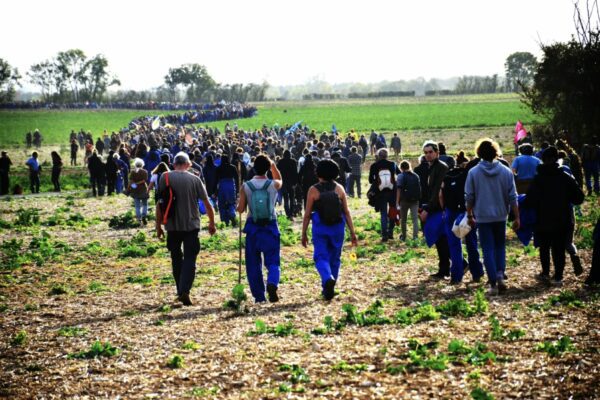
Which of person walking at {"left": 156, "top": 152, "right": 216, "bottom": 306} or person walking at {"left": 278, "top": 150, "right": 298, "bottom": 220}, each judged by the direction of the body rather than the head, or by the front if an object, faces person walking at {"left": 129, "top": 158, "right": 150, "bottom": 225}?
person walking at {"left": 156, "top": 152, "right": 216, "bottom": 306}

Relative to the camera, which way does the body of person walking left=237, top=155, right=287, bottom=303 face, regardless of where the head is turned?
away from the camera

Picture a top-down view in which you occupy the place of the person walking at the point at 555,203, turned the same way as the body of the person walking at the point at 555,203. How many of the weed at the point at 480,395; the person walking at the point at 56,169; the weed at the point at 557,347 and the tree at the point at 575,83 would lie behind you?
2

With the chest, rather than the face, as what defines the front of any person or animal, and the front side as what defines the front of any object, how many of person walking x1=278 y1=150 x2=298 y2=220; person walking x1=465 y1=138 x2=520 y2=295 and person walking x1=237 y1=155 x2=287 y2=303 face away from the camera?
3

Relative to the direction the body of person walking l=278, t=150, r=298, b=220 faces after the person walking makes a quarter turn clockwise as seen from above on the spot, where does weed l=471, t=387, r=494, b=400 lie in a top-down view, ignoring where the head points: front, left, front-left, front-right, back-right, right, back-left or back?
right

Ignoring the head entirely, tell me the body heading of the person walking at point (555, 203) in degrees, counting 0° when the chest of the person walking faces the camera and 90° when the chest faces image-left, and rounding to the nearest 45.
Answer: approximately 180°

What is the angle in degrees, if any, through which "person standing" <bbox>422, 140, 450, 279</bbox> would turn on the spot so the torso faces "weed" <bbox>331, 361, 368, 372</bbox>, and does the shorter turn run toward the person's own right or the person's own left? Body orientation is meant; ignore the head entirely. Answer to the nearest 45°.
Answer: approximately 90° to the person's own left

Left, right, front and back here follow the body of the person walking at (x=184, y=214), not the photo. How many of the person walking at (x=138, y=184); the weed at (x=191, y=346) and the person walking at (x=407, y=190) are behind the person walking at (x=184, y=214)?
1

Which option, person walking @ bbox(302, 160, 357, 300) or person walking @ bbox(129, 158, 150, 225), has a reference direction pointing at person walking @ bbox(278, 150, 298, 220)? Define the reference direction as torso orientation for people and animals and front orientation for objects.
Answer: person walking @ bbox(302, 160, 357, 300)

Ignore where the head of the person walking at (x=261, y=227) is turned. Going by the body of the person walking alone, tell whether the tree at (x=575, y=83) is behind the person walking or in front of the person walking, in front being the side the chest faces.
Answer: in front

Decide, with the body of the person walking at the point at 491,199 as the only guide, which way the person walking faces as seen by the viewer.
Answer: away from the camera

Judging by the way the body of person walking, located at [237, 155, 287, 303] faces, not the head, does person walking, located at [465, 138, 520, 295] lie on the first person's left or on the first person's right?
on the first person's right

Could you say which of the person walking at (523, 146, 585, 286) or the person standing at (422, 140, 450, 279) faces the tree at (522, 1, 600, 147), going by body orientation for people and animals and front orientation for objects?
the person walking at (523, 146, 585, 286)

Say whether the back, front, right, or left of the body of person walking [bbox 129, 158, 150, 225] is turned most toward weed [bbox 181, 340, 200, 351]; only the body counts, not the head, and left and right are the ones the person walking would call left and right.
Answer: back

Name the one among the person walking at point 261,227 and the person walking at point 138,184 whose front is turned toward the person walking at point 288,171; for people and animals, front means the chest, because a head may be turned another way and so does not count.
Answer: the person walking at point 261,227

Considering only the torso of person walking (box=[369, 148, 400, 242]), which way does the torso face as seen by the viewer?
away from the camera

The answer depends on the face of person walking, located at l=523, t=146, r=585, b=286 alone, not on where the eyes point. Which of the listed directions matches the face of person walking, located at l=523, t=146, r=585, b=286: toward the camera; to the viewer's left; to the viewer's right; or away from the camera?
away from the camera

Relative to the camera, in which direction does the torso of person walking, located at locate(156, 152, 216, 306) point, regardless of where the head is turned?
away from the camera
